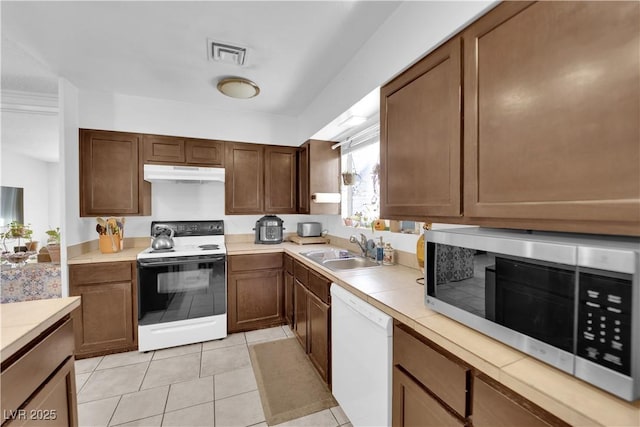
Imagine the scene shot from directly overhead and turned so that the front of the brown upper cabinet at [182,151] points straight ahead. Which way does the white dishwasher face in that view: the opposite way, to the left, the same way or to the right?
to the right

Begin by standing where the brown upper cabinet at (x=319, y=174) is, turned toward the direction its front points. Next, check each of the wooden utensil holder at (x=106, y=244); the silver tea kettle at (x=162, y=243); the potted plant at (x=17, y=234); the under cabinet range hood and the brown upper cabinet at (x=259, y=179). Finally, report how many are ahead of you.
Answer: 5

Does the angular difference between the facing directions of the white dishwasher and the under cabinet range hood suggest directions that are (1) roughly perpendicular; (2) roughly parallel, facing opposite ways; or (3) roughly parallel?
roughly perpendicular

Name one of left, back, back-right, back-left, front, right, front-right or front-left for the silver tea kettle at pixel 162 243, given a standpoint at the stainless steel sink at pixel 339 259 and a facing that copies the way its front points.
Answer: front-right

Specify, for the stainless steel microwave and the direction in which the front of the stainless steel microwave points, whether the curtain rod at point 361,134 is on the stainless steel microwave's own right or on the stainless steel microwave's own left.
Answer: on the stainless steel microwave's own right

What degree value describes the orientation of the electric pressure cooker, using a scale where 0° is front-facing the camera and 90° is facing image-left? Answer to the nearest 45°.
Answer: approximately 0°

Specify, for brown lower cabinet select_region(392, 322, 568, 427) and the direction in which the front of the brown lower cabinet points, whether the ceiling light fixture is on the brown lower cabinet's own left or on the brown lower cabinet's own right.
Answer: on the brown lower cabinet's own right

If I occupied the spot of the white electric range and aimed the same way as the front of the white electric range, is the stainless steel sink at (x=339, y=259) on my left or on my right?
on my left

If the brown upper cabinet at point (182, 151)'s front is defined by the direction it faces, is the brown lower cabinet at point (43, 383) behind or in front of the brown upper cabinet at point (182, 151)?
in front

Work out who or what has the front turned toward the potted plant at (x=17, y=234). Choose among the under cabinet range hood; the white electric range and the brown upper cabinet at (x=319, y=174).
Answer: the brown upper cabinet

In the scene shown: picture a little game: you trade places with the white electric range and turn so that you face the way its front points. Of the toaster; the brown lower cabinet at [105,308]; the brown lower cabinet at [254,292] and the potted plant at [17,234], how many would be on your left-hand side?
2

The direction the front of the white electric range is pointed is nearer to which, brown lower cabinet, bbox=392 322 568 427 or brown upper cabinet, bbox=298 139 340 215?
the brown lower cabinet

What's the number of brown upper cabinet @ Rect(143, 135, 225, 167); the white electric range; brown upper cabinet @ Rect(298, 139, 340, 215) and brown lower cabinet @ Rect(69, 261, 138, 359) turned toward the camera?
3

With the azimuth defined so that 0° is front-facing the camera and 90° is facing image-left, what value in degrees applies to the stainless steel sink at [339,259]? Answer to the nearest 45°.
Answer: approximately 45°

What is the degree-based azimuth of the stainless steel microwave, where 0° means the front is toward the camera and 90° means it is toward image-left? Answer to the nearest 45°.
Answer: approximately 45°

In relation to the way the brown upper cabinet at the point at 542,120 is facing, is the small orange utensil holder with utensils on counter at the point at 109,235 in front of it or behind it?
in front
